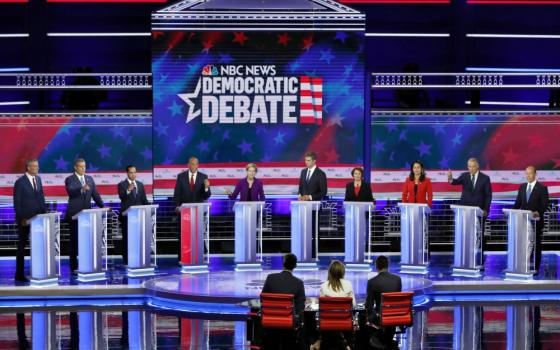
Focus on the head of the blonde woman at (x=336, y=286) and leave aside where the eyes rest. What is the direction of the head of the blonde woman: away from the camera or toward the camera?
away from the camera

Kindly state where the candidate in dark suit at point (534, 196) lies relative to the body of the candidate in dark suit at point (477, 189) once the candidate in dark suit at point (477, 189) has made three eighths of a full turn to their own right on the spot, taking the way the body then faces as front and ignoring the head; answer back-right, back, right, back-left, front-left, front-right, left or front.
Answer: right

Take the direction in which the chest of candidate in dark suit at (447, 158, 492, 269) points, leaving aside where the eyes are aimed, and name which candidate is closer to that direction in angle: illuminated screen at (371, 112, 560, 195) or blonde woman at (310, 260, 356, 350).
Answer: the blonde woman

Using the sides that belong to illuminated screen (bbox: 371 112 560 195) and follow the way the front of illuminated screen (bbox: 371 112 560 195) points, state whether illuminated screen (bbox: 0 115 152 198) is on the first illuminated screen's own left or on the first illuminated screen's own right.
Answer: on the first illuminated screen's own right

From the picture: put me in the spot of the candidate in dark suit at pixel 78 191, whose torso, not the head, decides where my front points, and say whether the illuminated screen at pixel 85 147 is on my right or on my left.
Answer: on my left

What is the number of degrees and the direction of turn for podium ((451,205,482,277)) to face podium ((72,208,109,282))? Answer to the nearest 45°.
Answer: approximately 45° to its right

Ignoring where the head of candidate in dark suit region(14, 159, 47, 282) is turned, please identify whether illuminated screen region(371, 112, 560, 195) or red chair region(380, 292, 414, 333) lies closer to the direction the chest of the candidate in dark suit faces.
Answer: the red chair

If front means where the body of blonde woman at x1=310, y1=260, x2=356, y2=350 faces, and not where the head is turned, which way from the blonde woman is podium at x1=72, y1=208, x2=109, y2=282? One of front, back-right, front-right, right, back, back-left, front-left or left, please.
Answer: front-left

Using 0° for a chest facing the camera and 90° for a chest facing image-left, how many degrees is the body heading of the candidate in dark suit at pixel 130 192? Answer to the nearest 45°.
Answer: approximately 315°

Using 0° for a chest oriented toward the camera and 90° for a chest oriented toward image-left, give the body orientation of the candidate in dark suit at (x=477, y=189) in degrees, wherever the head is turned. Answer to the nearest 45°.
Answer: approximately 45°

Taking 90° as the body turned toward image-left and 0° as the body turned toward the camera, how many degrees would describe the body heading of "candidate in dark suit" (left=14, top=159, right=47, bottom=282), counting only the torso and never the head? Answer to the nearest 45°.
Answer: approximately 315°

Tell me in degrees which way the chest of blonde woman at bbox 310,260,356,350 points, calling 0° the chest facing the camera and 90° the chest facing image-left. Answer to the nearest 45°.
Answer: approximately 180°

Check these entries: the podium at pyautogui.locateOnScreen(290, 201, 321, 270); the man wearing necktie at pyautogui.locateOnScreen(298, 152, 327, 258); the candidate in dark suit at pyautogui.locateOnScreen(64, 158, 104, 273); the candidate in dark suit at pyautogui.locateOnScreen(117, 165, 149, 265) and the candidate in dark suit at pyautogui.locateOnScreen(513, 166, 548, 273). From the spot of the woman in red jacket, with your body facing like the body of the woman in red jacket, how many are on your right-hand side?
4

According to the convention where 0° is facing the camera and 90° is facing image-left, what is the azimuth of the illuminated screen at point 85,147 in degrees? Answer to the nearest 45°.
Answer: approximately 0°

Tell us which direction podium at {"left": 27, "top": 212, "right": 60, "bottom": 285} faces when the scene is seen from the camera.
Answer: facing the viewer and to the right of the viewer

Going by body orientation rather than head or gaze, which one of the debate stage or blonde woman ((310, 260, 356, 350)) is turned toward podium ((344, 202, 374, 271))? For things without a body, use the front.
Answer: the blonde woman
